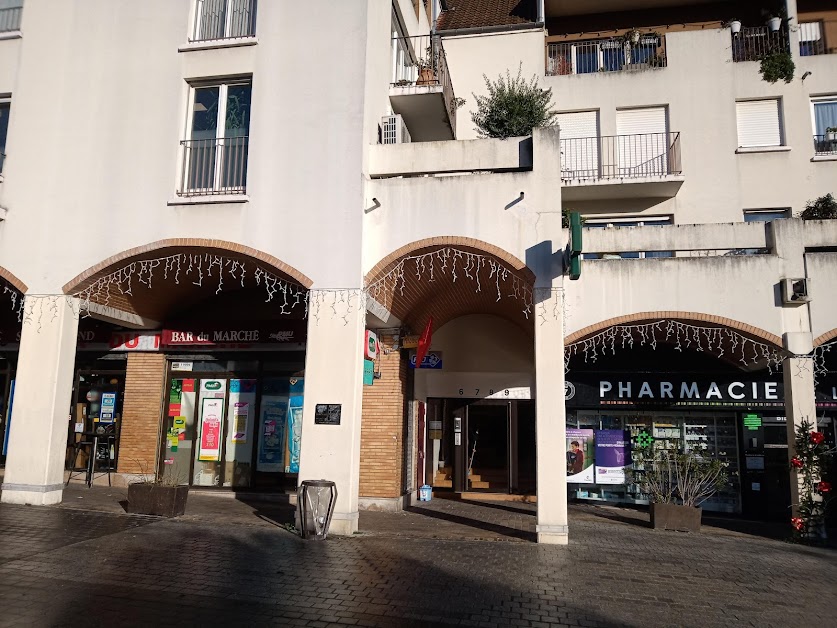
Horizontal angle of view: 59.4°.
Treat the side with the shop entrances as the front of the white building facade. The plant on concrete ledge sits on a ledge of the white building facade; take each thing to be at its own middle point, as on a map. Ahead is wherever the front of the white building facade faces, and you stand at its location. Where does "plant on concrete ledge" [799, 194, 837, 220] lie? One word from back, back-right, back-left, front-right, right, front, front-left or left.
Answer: left

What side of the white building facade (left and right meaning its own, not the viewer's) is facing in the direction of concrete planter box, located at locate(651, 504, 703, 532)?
left

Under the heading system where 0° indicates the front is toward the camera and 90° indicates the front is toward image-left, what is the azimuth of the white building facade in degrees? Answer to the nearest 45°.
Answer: approximately 0°
